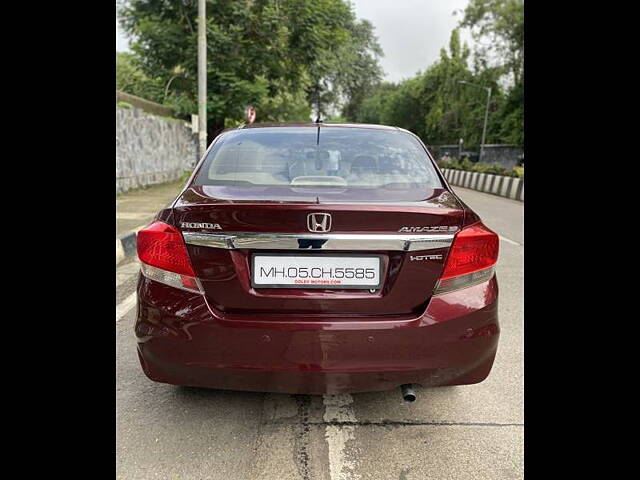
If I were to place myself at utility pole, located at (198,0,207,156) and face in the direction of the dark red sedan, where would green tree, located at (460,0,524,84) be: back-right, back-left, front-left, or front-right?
back-left

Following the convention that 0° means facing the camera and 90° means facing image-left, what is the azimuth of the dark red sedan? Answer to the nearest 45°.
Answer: approximately 180°

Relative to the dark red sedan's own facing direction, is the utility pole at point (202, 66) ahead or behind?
ahead

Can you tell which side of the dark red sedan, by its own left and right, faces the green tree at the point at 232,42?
front

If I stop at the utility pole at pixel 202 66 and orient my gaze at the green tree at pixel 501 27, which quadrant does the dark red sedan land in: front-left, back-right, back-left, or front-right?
back-right

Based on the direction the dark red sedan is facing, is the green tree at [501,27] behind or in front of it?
in front

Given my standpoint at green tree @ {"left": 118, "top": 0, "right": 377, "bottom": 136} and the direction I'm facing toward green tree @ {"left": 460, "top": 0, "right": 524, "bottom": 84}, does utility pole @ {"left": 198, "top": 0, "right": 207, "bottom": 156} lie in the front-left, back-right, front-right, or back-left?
back-right
